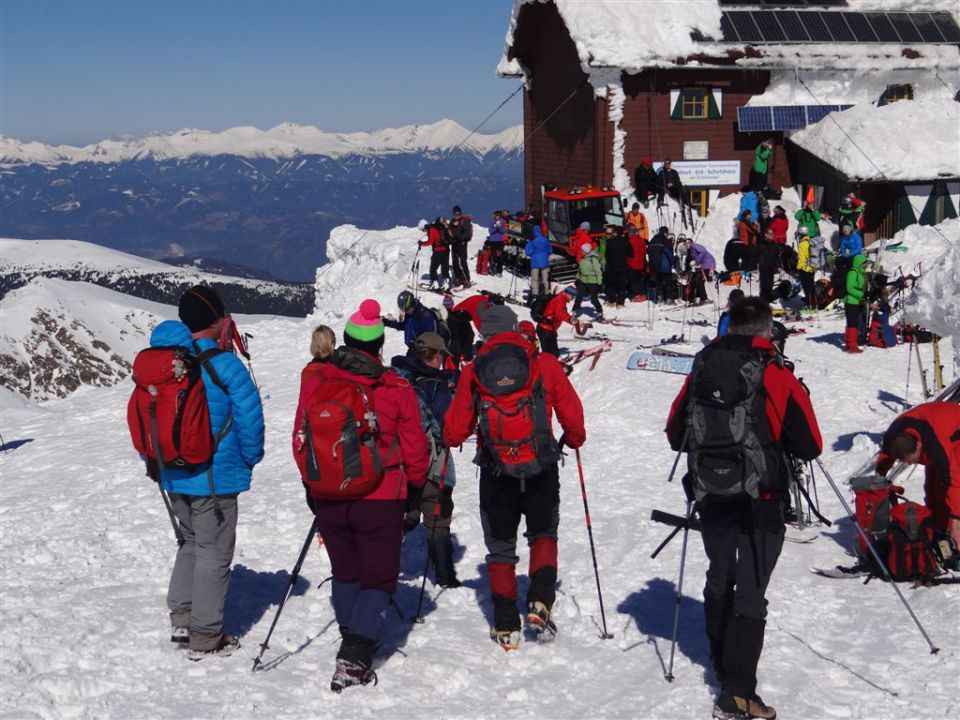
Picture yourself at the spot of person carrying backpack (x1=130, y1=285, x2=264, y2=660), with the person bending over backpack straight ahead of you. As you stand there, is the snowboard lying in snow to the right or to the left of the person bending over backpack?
left

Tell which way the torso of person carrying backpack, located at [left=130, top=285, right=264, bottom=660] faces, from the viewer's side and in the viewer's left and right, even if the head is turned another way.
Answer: facing away from the viewer and to the right of the viewer

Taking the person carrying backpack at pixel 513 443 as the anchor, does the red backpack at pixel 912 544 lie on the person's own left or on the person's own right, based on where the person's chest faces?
on the person's own right

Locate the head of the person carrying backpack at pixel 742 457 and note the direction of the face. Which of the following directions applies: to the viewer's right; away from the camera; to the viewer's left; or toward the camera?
away from the camera

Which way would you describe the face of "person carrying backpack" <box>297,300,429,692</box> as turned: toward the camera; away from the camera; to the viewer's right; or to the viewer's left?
away from the camera

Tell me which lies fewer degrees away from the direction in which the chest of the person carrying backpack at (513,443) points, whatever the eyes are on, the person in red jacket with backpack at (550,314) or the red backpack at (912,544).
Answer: the person in red jacket with backpack

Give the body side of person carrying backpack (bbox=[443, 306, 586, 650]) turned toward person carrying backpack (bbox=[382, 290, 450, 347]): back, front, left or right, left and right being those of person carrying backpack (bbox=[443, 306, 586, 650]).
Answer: front

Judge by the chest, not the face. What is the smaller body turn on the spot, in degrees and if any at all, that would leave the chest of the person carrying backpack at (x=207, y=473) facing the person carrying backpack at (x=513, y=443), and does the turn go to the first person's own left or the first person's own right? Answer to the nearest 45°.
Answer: approximately 45° to the first person's own right

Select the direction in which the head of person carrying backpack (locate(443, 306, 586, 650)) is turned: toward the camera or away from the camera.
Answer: away from the camera

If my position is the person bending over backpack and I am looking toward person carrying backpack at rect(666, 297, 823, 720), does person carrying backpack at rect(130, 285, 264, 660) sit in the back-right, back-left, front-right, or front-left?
front-right

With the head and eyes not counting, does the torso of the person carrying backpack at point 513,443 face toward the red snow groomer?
yes

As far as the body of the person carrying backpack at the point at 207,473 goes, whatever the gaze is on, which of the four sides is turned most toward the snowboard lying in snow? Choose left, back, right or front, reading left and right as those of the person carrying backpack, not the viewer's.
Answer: front

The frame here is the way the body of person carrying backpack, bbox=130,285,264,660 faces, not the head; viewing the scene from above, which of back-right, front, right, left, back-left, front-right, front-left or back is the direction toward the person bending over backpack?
front-right

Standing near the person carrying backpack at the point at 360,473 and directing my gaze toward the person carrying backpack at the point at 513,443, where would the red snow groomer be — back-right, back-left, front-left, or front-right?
front-left

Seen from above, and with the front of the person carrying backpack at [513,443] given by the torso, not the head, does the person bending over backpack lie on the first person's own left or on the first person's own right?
on the first person's own right

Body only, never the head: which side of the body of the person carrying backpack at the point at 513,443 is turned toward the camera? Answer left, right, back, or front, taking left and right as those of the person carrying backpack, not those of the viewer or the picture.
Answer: back

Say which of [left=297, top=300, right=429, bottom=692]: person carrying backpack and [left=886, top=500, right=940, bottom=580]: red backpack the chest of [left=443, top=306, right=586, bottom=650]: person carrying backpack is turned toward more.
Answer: the red backpack
